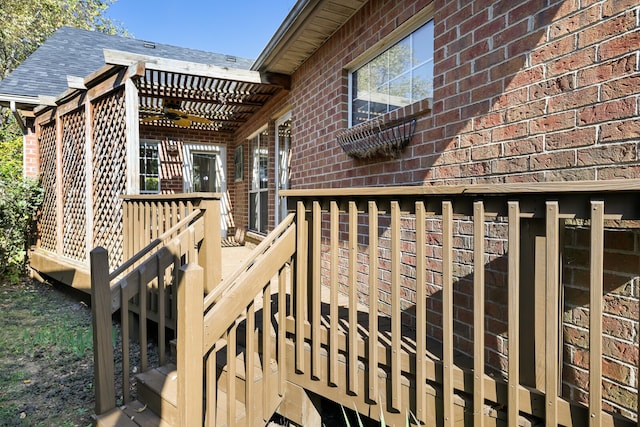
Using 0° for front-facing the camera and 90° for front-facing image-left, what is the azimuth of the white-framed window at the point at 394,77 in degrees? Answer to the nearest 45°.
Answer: approximately 45°

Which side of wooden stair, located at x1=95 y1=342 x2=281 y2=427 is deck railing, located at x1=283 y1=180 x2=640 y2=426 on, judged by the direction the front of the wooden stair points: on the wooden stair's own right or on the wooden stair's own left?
on the wooden stair's own left

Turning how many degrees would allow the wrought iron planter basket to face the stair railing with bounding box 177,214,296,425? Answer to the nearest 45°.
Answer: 0° — it already faces it

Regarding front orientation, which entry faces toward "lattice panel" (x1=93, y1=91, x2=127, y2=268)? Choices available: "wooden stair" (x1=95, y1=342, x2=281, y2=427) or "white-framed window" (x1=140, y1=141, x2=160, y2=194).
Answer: the white-framed window

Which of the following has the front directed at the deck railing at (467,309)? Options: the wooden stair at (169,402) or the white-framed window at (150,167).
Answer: the white-framed window

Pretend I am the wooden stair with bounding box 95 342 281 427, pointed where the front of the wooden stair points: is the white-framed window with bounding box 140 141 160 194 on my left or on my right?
on my right

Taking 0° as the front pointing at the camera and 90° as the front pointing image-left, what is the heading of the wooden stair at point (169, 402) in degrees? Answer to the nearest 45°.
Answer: approximately 45°
